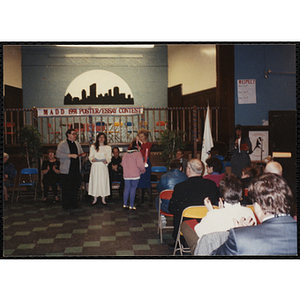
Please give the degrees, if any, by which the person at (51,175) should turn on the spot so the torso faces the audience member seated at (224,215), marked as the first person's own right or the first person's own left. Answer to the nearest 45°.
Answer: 0° — they already face them

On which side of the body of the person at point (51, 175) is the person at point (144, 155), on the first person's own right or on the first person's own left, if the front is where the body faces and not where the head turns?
on the first person's own left

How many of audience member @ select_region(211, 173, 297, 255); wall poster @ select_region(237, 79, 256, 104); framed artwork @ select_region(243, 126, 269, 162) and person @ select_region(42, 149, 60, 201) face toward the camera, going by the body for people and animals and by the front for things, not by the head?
3

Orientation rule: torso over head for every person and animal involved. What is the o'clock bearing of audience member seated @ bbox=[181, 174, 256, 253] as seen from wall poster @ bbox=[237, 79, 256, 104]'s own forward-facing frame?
The audience member seated is roughly at 12 o'clock from the wall poster.

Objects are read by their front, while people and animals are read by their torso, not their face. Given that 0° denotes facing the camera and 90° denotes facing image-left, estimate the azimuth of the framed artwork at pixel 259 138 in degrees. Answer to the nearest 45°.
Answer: approximately 0°

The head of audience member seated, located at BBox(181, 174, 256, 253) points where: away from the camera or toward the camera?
away from the camera

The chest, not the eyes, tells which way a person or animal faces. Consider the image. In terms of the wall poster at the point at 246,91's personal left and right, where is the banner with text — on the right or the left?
on its right
